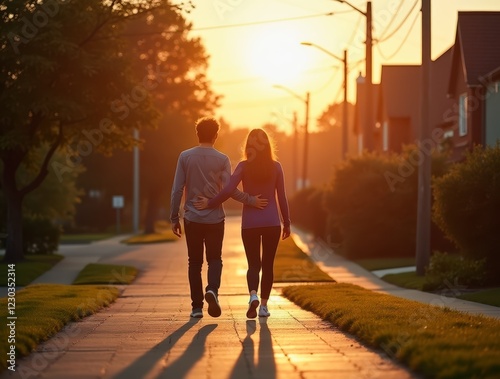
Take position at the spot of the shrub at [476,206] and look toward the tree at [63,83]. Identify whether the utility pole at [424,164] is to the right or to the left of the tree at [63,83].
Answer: right

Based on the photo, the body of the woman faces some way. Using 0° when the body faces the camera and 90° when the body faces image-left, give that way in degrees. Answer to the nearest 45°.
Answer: approximately 180°

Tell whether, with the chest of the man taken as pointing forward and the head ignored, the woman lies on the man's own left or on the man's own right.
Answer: on the man's own right

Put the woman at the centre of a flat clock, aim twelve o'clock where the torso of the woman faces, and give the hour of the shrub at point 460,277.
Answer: The shrub is roughly at 1 o'clock from the woman.

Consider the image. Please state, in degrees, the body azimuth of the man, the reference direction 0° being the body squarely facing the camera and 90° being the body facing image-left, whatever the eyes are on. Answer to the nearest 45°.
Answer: approximately 180°

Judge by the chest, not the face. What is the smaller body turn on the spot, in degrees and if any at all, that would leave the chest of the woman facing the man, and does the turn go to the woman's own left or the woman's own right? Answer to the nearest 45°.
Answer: approximately 90° to the woman's own left

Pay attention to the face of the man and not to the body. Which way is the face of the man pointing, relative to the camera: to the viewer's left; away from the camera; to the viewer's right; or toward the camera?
away from the camera

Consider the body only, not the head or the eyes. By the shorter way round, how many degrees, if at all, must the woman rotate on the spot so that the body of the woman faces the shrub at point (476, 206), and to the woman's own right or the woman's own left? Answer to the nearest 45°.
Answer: approximately 45° to the woman's own right

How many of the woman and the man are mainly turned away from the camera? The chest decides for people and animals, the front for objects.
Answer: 2

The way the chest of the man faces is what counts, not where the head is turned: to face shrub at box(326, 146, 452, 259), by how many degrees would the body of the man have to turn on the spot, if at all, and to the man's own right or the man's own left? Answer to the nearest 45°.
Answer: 0° — they already face it
